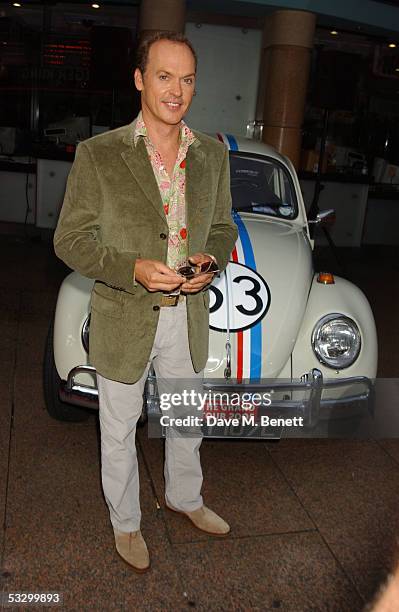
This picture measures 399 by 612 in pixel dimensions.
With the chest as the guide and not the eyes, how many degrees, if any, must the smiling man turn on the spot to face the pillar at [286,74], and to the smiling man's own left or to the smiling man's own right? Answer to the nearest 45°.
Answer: approximately 135° to the smiling man's own left

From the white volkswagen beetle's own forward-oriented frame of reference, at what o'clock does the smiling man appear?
The smiling man is roughly at 1 o'clock from the white volkswagen beetle.

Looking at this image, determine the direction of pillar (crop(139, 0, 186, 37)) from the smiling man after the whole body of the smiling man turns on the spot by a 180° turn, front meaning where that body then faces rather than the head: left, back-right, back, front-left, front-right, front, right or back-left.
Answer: front-right

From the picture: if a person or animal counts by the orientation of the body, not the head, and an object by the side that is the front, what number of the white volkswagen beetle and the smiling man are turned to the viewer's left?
0

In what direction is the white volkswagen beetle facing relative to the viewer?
toward the camera

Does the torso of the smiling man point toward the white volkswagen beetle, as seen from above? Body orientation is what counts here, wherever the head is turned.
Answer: no

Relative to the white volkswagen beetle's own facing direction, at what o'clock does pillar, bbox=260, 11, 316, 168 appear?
The pillar is roughly at 6 o'clock from the white volkswagen beetle.

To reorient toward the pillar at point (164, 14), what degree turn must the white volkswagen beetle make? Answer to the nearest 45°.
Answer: approximately 180°
